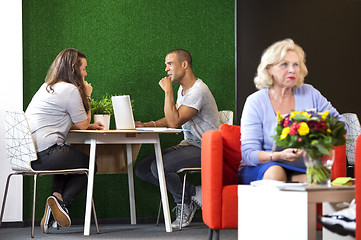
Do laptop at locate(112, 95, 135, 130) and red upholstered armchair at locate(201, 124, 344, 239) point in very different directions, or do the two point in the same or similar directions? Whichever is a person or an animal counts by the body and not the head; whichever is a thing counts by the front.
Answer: very different directions

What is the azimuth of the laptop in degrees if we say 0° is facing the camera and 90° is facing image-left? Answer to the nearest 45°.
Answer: approximately 225°

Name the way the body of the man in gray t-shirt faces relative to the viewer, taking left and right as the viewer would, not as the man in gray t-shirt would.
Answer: facing to the left of the viewer

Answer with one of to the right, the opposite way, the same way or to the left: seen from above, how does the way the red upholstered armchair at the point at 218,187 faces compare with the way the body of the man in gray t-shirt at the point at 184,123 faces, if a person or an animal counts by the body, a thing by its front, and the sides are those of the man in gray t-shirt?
to the left

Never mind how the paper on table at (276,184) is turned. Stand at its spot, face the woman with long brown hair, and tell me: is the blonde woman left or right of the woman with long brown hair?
right

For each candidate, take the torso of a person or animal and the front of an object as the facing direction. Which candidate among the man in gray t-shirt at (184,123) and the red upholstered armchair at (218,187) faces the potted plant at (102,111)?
the man in gray t-shirt

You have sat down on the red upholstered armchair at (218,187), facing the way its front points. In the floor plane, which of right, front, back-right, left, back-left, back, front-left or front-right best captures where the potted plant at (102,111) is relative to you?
back-right

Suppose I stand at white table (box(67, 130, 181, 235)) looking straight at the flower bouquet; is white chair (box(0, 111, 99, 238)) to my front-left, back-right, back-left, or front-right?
back-right

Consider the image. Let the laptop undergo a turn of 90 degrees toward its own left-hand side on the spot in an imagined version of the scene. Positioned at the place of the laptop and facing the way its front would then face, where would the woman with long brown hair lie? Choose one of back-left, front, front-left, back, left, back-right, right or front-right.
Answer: front-left

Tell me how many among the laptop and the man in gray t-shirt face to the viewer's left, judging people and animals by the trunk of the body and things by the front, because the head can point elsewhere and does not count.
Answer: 1
